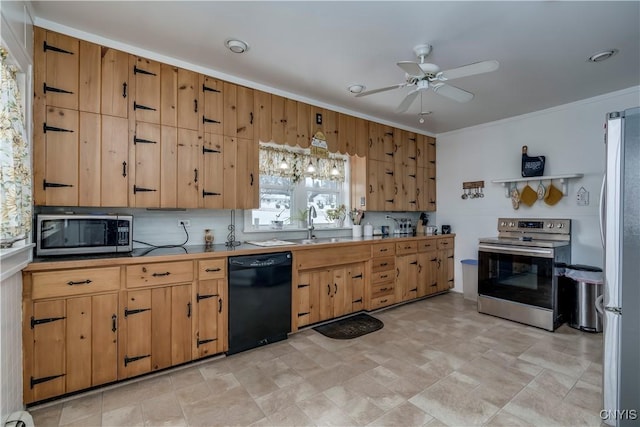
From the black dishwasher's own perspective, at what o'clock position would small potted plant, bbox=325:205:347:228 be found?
The small potted plant is roughly at 9 o'clock from the black dishwasher.

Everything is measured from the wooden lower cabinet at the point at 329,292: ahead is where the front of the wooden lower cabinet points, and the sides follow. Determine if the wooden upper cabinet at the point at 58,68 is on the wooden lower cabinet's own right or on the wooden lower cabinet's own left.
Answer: on the wooden lower cabinet's own right

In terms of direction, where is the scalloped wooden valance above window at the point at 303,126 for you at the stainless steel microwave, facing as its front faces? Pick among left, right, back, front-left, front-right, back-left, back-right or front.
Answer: left

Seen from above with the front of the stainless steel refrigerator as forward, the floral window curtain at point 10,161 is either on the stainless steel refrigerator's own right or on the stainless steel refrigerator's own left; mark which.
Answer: on the stainless steel refrigerator's own left

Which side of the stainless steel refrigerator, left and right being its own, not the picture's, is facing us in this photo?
left

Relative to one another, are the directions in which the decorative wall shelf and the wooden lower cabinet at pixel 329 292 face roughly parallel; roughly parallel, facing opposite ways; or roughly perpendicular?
roughly perpendicular
